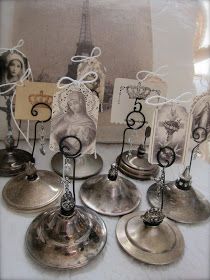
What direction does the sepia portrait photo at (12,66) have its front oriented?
toward the camera

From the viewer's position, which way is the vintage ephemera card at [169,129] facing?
facing the viewer

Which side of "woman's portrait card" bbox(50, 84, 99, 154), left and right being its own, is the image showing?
front

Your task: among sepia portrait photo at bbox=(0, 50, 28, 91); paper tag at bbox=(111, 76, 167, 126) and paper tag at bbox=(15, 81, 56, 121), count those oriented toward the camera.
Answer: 3
